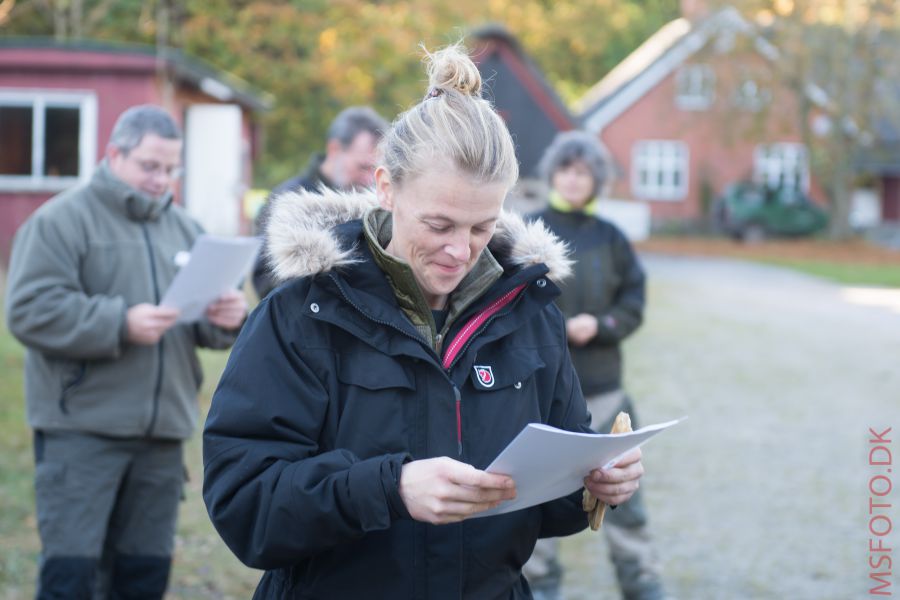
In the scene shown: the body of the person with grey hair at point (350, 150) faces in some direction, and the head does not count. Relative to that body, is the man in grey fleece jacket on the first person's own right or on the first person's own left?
on the first person's own right

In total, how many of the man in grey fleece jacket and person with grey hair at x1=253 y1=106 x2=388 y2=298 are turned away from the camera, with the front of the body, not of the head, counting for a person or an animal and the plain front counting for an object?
0

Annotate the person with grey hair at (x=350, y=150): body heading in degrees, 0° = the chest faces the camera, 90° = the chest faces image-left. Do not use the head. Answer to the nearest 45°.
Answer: approximately 315°

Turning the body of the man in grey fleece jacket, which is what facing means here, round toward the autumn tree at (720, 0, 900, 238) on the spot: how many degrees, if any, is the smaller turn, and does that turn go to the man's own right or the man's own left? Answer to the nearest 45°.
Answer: approximately 90° to the man's own left

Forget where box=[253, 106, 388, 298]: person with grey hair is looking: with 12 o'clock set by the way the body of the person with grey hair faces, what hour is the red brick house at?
The red brick house is roughly at 8 o'clock from the person with grey hair.

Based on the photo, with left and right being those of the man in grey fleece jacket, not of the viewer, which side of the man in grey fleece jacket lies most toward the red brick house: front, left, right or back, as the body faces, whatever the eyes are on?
left

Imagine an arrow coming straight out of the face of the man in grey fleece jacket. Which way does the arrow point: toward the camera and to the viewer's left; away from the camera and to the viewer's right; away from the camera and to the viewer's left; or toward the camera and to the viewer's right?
toward the camera and to the viewer's right

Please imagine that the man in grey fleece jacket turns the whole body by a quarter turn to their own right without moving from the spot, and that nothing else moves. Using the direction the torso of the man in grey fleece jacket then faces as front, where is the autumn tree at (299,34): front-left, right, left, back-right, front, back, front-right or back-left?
back-right
